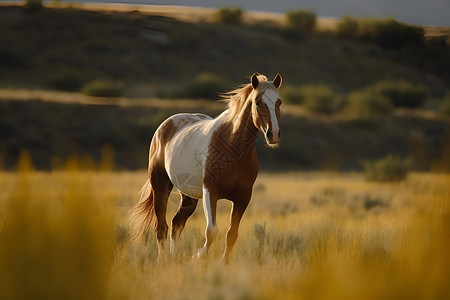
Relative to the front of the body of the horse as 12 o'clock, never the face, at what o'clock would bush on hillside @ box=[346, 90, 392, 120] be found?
The bush on hillside is roughly at 8 o'clock from the horse.

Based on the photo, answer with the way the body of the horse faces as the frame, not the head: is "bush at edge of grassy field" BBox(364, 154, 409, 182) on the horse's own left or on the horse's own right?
on the horse's own left

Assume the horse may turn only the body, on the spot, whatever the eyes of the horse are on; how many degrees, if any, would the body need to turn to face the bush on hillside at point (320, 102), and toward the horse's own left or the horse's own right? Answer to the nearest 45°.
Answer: approximately 135° to the horse's own left

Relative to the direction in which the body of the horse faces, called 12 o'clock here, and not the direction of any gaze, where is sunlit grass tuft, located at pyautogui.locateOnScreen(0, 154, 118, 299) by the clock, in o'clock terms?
The sunlit grass tuft is roughly at 2 o'clock from the horse.

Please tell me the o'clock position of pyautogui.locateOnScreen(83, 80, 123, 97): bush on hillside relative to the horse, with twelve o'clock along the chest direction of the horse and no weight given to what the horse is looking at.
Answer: The bush on hillside is roughly at 7 o'clock from the horse.

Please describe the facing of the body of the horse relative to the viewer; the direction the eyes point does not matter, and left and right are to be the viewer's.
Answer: facing the viewer and to the right of the viewer

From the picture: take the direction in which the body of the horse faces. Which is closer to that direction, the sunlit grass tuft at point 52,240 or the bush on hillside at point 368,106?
the sunlit grass tuft

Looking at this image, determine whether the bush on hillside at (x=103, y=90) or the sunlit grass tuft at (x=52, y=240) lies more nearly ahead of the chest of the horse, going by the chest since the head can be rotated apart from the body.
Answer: the sunlit grass tuft

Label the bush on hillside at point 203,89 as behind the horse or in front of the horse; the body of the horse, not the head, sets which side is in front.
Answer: behind
